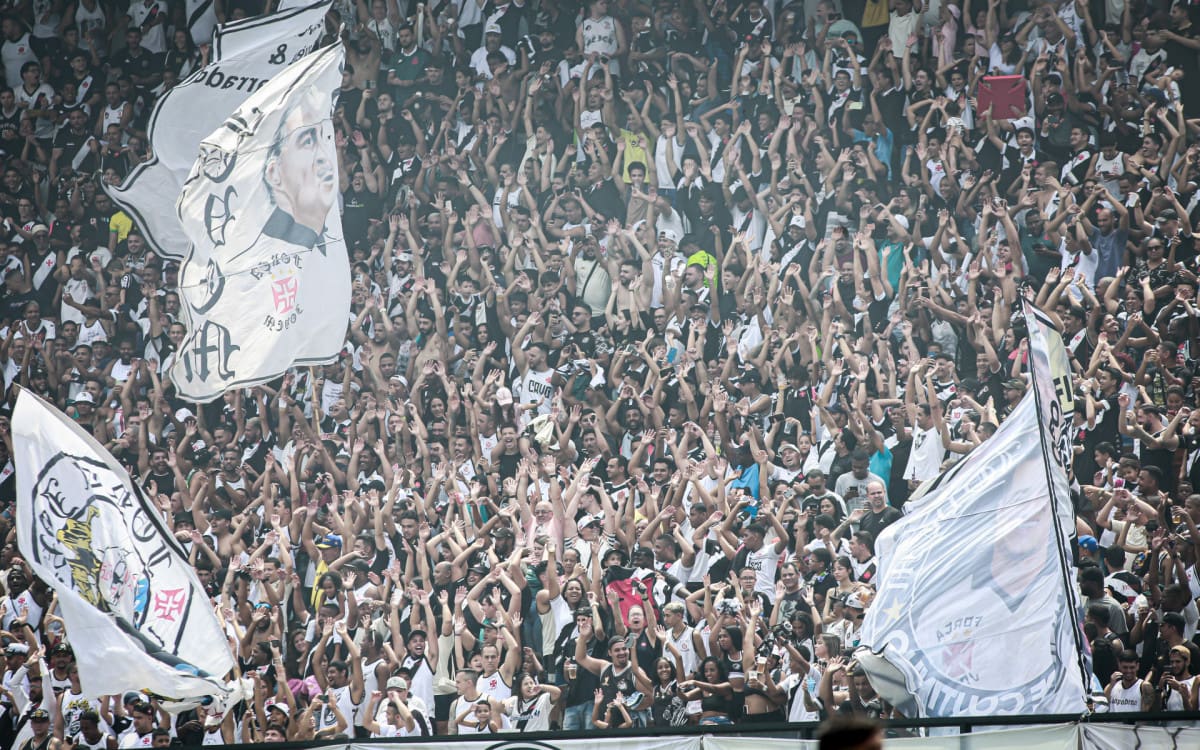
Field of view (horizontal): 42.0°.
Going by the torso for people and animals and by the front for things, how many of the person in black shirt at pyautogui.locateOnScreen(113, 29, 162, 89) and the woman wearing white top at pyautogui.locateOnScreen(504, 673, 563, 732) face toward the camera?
2

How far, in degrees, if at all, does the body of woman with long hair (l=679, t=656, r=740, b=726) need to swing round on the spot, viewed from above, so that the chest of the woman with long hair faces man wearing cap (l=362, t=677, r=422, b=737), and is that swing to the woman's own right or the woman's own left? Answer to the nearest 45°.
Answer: approximately 45° to the woman's own right

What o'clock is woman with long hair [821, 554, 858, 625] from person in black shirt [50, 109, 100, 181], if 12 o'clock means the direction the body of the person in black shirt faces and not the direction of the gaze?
The woman with long hair is roughly at 11 o'clock from the person in black shirt.

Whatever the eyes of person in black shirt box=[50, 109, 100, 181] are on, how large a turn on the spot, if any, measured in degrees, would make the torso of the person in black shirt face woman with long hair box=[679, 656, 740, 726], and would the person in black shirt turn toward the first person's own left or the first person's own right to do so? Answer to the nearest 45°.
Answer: approximately 45° to the first person's own left

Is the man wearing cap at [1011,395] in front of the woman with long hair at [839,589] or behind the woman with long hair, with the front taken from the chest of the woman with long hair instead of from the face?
behind

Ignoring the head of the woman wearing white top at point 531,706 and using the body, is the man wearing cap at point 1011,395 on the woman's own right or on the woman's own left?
on the woman's own left

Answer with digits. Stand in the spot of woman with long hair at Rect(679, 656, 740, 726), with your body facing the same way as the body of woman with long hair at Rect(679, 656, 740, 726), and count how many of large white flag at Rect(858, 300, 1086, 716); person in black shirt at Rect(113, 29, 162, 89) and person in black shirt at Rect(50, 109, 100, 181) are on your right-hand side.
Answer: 2

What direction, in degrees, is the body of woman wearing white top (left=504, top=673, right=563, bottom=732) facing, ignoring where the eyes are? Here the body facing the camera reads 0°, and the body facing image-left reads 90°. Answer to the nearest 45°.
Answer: approximately 0°
